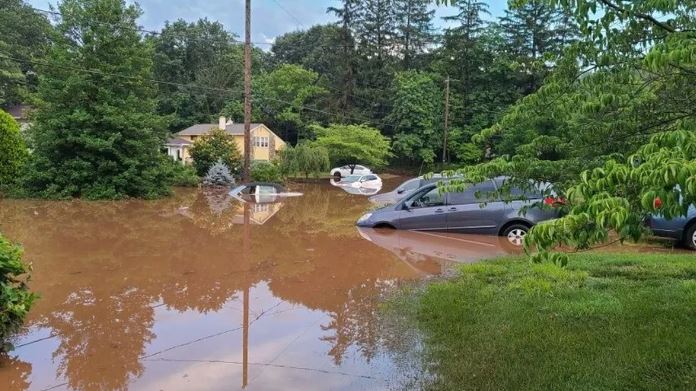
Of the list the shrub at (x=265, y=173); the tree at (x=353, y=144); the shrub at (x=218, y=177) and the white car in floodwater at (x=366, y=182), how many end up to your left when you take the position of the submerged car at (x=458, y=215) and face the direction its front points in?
0

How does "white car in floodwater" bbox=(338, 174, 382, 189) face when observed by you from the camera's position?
facing the viewer and to the left of the viewer

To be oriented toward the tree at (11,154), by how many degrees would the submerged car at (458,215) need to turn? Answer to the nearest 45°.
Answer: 0° — it already faces it

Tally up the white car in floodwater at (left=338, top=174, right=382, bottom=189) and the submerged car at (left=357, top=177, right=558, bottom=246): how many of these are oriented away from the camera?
0

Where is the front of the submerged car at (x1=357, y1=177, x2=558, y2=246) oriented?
to the viewer's left

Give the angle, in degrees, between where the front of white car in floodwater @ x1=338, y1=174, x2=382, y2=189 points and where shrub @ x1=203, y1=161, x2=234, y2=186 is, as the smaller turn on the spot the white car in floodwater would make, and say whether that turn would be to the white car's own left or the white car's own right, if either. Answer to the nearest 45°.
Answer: approximately 45° to the white car's own right

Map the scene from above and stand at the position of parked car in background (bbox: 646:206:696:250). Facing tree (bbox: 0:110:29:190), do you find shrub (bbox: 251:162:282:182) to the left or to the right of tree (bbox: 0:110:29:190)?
right

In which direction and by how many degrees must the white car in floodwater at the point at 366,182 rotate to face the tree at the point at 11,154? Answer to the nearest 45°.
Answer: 0° — it already faces it

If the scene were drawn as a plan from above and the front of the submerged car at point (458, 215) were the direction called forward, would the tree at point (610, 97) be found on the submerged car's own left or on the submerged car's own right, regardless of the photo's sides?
on the submerged car's own left

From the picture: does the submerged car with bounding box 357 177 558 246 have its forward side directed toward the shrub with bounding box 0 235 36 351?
no

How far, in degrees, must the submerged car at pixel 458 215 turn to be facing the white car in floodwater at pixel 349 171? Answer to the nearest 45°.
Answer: approximately 90° to its right

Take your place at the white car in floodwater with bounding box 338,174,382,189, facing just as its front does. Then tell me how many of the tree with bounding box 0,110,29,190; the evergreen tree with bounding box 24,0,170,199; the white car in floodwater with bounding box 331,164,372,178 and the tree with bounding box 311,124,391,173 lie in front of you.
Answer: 2
